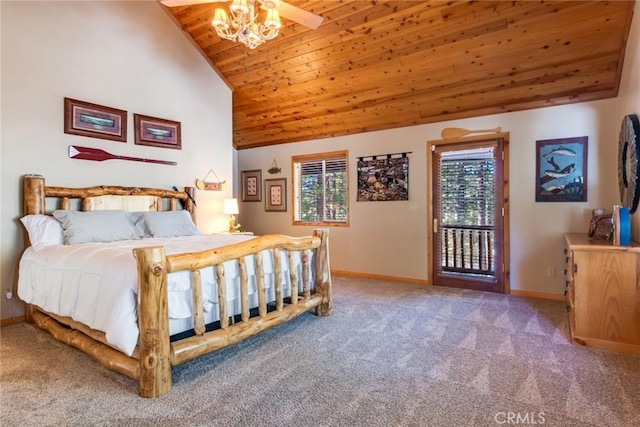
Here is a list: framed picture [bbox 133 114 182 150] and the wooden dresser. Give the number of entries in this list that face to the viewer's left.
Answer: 1

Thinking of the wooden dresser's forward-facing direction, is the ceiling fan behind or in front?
in front

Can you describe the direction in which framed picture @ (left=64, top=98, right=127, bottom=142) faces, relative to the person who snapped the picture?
facing the viewer and to the right of the viewer

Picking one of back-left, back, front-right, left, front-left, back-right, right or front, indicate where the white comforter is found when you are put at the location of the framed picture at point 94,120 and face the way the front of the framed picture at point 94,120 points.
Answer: front-right

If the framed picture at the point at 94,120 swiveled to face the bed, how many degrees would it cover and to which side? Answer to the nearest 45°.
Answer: approximately 45° to its right

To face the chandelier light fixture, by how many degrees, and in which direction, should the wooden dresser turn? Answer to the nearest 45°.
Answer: approximately 45° to its left

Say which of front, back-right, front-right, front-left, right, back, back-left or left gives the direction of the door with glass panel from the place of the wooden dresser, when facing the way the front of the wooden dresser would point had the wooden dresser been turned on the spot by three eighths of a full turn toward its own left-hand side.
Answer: back

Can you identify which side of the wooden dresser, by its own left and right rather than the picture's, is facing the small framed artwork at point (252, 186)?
front

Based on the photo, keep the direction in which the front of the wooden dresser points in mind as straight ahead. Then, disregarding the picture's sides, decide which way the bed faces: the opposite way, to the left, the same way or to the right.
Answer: the opposite way

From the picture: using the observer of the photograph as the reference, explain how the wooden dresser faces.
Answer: facing to the left of the viewer
